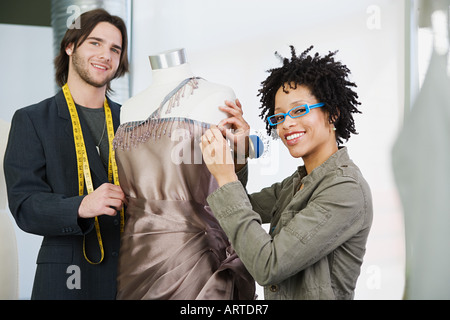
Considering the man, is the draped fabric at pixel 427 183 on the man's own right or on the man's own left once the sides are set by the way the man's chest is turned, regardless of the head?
on the man's own left

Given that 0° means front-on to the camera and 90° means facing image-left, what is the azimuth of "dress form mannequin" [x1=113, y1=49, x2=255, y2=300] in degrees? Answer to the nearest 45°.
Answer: approximately 45°
